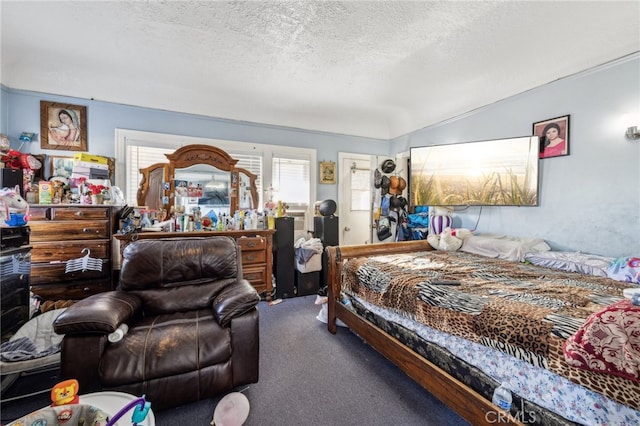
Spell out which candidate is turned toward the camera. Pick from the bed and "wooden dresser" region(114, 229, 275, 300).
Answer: the wooden dresser

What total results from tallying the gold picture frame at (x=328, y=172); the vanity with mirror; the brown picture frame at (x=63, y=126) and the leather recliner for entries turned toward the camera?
4

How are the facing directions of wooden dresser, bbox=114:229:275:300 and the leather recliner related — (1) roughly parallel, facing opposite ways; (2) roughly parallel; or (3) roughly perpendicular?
roughly parallel

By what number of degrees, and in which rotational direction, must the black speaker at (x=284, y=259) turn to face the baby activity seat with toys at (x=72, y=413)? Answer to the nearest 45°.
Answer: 0° — it already faces it

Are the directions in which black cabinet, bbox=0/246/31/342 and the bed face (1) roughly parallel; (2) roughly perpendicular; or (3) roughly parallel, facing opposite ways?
roughly perpendicular

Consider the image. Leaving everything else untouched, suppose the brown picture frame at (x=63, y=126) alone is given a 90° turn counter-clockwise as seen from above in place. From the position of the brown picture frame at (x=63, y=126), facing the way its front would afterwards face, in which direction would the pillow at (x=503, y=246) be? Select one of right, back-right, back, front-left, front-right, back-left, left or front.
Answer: front-right

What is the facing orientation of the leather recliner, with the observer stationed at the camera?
facing the viewer

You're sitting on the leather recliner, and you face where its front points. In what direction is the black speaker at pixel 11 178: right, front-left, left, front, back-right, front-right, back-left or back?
back-right

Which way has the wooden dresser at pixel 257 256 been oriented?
toward the camera

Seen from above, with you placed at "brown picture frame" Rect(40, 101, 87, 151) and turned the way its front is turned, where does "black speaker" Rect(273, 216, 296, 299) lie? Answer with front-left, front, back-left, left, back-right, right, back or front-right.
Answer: front-left

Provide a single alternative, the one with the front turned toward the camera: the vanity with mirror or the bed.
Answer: the vanity with mirror

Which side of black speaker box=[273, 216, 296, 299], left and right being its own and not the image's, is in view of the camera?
front

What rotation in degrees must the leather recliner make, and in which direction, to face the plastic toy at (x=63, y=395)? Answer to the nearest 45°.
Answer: approximately 45° to its right
